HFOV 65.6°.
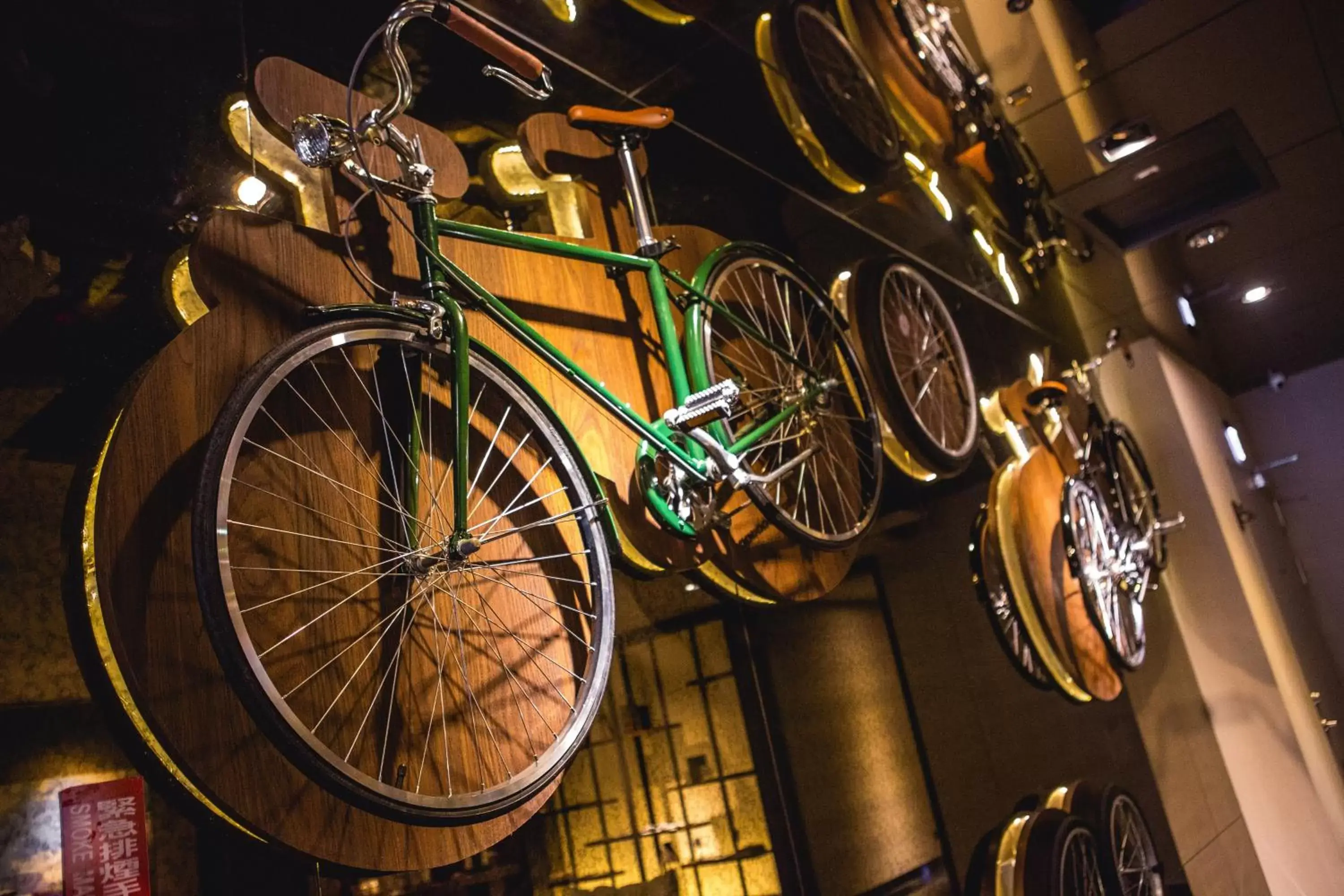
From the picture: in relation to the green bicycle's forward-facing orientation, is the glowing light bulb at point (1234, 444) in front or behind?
behind

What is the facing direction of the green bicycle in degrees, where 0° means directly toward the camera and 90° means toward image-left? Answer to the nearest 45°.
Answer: approximately 45°

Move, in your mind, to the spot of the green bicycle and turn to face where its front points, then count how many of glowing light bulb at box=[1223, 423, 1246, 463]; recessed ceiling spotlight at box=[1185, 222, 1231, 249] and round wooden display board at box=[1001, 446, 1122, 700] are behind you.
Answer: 3

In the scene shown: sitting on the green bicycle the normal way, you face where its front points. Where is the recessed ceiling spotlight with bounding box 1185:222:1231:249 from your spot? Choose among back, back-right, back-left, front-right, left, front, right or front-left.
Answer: back

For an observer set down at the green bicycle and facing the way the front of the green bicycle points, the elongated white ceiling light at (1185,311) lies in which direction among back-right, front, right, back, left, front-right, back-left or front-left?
back

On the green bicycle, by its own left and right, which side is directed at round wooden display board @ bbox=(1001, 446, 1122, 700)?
back
